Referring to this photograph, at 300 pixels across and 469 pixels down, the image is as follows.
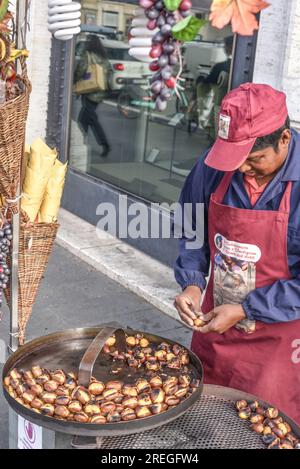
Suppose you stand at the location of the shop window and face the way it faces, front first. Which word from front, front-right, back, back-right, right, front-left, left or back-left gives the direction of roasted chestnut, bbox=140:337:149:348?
front-left

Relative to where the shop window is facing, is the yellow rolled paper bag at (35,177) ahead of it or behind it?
ahead

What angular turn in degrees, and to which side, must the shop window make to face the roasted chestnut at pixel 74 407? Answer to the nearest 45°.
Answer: approximately 45° to its left

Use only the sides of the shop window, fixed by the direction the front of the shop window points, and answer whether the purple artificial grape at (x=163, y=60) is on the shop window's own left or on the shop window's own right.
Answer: on the shop window's own left

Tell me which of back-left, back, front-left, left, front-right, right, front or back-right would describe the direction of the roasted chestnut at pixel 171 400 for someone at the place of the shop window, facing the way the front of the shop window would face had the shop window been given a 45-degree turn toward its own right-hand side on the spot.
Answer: left

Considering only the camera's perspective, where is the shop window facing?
facing the viewer and to the left of the viewer

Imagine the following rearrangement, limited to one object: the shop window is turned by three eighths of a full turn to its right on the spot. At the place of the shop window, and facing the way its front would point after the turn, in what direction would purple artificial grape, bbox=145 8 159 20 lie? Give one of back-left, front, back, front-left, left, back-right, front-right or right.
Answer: back

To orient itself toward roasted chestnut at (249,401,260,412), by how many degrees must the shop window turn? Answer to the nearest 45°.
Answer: approximately 45° to its left

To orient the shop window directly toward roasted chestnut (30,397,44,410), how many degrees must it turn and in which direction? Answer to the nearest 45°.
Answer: approximately 45° to its left

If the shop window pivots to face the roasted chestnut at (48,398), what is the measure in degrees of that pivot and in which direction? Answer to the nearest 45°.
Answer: approximately 45° to its left

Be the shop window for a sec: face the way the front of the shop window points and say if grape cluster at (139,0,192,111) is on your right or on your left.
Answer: on your left
